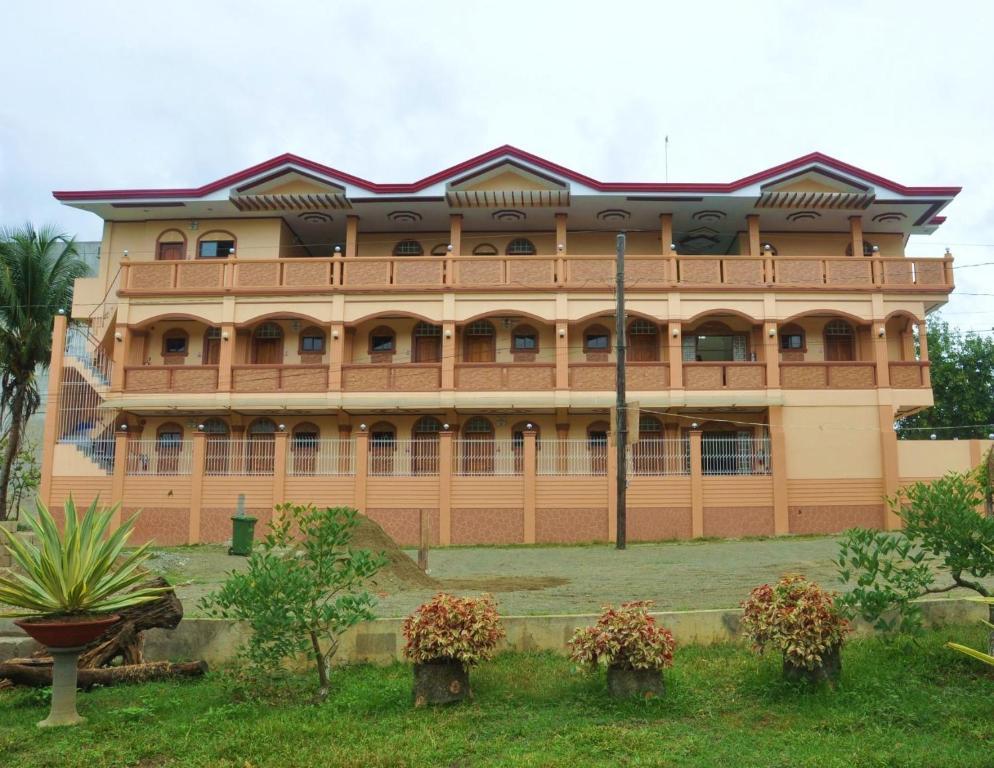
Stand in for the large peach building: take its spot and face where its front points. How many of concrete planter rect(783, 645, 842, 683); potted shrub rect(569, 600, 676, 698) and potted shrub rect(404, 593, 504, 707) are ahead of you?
3

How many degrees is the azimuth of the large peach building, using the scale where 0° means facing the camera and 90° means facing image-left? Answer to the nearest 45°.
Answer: approximately 0°

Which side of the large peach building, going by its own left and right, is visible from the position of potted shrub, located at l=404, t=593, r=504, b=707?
front

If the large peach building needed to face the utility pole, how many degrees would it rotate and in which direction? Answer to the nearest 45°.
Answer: approximately 45° to its left

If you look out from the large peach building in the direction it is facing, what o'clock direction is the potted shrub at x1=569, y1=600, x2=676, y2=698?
The potted shrub is roughly at 12 o'clock from the large peach building.

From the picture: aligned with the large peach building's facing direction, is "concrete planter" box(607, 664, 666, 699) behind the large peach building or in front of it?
in front

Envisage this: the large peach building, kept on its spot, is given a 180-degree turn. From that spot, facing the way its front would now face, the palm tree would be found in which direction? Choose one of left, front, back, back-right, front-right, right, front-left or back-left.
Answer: left
